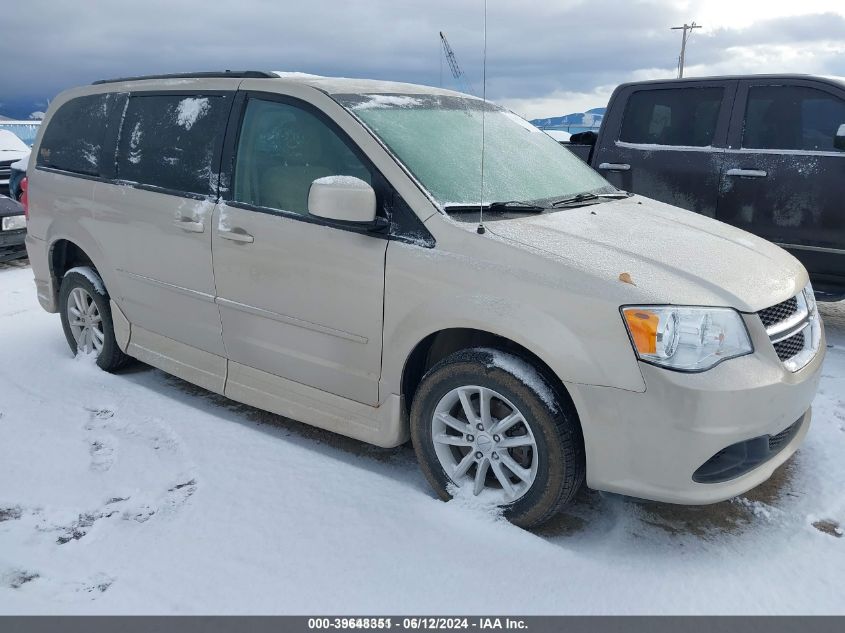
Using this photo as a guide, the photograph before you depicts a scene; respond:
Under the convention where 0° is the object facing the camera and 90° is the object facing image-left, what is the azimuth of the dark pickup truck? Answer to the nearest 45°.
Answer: approximately 270°

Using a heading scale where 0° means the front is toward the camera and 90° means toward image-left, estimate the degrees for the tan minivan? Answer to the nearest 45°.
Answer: approximately 315°

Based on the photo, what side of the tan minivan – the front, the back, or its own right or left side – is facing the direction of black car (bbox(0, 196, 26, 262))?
back

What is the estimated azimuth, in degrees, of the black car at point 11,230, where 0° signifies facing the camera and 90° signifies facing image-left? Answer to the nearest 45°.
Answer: approximately 315°
